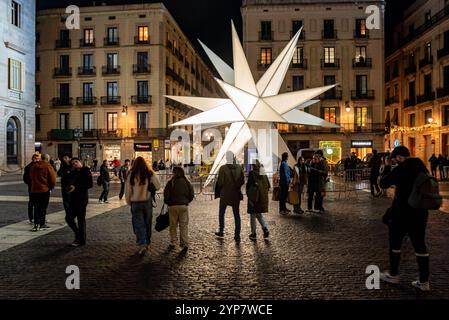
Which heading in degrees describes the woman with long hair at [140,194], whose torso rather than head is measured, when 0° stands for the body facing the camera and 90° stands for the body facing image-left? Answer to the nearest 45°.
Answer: approximately 180°

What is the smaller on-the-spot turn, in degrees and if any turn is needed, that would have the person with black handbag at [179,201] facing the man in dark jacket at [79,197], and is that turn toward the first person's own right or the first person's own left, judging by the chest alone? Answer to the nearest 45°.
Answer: approximately 90° to the first person's own left

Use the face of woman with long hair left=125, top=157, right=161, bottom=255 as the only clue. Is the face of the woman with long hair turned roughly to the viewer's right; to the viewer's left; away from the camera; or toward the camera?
away from the camera

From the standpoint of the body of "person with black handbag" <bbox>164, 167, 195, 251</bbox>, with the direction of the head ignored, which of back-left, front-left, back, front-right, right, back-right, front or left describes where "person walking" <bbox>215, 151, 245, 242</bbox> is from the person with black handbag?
front-right

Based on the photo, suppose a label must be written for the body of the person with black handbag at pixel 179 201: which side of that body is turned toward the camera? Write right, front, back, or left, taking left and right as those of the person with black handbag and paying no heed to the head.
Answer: back

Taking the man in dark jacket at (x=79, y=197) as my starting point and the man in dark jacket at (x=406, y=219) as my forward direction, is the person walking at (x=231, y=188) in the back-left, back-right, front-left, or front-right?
front-left

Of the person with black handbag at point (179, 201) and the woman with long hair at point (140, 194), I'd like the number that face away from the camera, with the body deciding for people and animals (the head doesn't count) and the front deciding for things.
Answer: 2

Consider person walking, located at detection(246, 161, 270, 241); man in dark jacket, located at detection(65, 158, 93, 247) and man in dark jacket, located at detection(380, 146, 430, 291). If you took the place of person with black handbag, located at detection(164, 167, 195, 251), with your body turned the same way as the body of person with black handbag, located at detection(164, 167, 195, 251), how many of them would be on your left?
1

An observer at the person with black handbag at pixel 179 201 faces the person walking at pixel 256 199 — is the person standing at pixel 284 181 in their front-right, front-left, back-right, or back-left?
front-left

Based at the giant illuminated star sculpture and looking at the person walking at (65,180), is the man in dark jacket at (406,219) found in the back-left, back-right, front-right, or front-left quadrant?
front-left

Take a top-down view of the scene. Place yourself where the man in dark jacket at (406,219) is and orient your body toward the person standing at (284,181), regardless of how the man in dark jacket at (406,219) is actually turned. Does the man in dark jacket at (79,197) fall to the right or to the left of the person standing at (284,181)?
left

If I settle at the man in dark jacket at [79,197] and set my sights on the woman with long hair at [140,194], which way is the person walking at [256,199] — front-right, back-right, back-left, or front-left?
front-left

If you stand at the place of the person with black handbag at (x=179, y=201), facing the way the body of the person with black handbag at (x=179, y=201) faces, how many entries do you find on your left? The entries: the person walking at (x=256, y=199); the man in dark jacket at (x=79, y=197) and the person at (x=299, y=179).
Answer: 1

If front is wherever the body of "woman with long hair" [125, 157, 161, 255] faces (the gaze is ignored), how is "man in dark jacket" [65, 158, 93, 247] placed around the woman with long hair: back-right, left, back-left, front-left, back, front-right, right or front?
front-left
